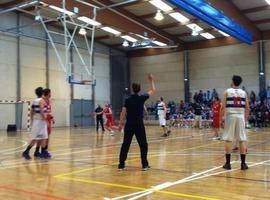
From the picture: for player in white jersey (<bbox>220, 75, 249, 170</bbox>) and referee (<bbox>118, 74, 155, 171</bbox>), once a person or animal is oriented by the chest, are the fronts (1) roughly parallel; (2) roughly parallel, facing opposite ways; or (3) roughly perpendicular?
roughly parallel

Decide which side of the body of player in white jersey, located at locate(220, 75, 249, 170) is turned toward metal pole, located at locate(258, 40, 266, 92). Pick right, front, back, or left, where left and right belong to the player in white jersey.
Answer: front

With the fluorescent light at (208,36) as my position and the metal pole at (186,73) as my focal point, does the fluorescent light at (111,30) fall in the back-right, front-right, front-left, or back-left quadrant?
front-left

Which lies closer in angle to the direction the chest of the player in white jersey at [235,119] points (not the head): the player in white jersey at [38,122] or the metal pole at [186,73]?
the metal pole

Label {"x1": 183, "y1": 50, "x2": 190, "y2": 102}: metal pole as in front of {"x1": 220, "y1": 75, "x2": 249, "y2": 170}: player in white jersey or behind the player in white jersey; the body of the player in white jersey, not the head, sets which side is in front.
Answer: in front

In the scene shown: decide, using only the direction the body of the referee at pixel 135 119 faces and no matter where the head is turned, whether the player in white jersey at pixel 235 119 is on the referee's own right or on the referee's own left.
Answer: on the referee's own right

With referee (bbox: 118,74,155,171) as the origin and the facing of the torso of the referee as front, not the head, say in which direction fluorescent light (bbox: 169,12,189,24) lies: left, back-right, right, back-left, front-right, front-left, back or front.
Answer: front

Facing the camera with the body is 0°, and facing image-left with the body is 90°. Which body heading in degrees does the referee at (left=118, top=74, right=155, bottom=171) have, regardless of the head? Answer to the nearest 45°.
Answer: approximately 180°

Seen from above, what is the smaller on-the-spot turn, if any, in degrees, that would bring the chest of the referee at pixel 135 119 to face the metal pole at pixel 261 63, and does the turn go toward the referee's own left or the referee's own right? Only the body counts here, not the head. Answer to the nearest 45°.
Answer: approximately 45° to the referee's own right

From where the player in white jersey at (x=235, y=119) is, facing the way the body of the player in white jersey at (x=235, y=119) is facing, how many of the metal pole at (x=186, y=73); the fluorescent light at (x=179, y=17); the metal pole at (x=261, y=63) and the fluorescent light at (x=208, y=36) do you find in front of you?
4

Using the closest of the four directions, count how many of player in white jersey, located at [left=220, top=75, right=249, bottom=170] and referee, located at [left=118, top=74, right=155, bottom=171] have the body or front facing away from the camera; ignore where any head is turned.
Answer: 2

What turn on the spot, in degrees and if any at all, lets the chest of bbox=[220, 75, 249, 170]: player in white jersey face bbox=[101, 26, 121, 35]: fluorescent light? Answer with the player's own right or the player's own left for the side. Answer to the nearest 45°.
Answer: approximately 45° to the player's own left

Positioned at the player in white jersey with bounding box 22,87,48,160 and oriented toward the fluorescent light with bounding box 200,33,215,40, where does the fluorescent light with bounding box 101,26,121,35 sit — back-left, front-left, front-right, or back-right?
front-left

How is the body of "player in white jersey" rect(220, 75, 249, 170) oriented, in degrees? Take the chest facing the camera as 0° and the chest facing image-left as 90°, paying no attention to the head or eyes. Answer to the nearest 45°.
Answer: approximately 180°
